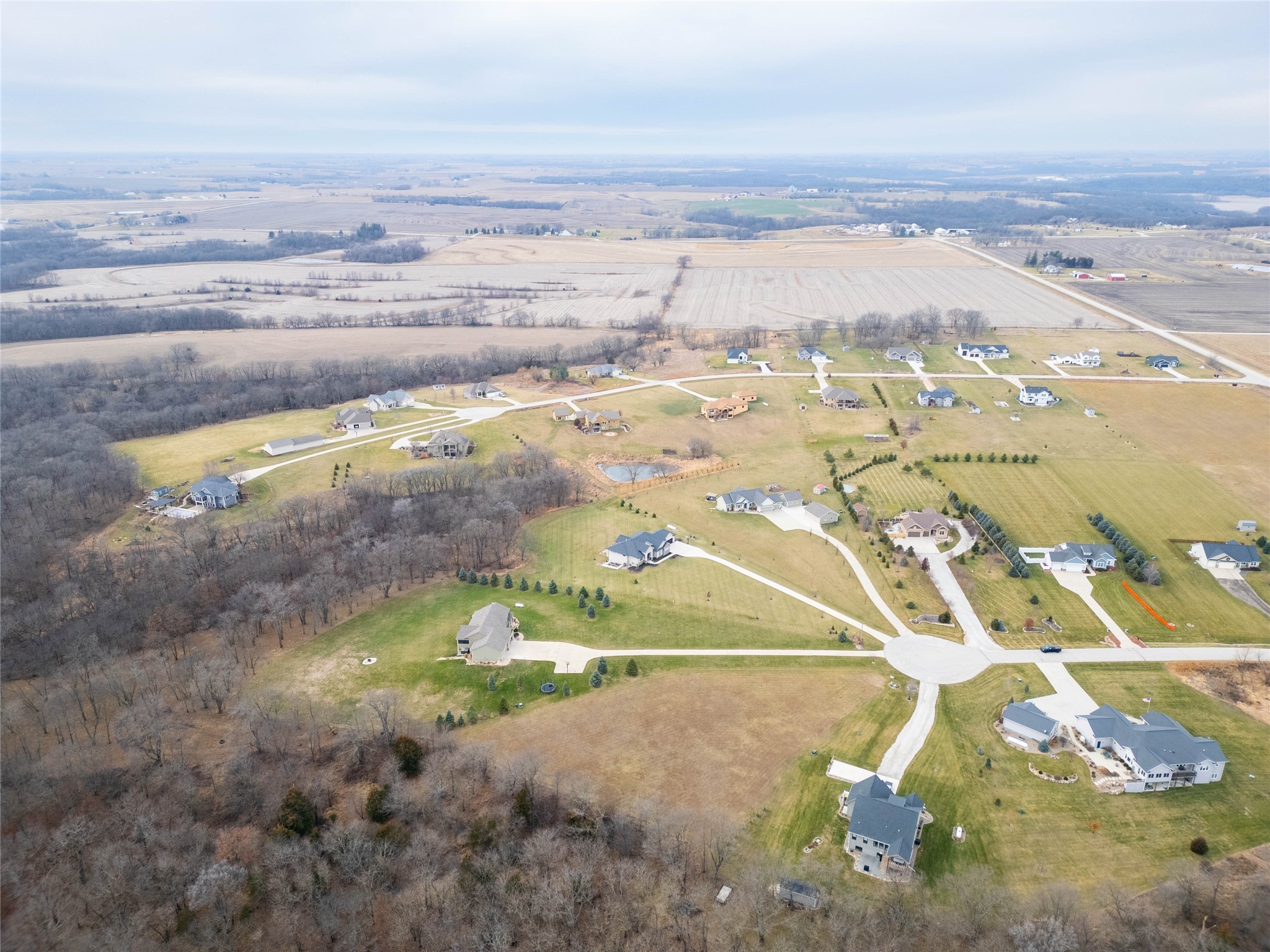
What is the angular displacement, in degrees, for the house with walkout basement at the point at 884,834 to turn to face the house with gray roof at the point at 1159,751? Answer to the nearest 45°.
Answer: approximately 45° to its right

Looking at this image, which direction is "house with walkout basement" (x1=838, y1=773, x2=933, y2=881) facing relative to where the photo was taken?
away from the camera

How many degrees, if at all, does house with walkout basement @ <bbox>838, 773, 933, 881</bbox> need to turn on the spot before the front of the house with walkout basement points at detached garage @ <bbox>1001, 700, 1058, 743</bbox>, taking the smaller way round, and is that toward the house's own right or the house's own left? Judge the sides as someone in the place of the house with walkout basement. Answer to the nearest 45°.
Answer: approximately 45° to the house's own right
